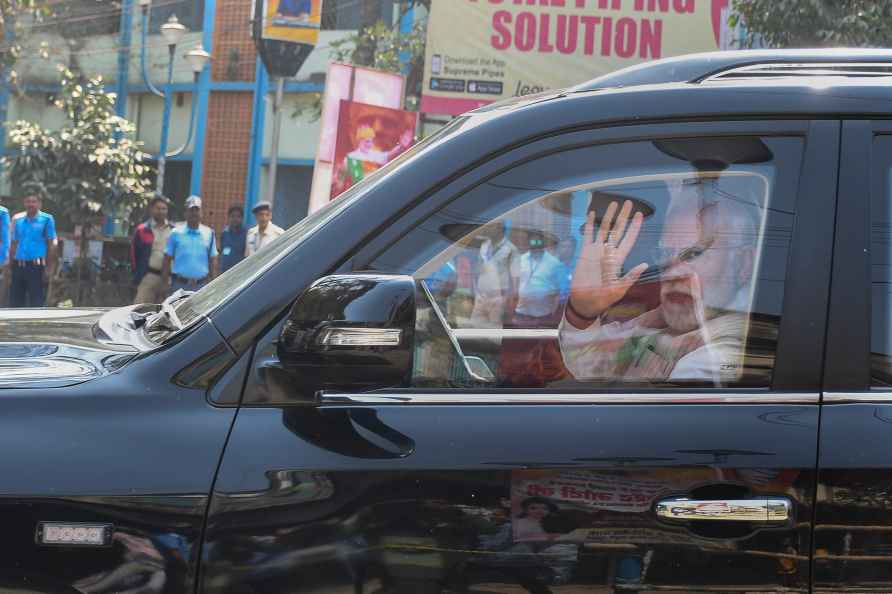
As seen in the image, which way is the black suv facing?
to the viewer's left

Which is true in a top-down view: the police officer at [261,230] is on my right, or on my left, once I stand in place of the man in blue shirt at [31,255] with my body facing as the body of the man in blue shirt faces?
on my left

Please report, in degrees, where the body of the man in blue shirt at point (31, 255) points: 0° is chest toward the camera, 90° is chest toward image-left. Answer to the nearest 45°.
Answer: approximately 0°

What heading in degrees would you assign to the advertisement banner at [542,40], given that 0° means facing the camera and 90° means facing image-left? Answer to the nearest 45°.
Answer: approximately 0°

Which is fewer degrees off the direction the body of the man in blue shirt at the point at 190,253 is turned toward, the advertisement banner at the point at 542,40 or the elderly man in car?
the elderly man in car

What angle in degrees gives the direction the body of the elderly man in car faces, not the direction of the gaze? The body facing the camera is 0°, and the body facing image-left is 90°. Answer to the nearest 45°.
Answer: approximately 45°

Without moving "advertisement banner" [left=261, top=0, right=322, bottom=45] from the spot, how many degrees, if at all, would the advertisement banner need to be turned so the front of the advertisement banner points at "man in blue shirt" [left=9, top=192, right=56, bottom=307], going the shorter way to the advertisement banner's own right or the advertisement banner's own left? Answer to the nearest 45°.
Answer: approximately 45° to the advertisement banner's own right

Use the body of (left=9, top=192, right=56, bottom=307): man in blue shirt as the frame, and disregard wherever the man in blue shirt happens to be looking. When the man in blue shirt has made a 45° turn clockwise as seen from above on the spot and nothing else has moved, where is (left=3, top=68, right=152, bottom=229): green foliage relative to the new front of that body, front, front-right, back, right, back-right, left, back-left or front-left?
back-right

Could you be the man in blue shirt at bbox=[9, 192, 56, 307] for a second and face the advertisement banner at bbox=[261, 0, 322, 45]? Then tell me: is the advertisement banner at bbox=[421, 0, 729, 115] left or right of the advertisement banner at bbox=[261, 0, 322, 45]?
right
